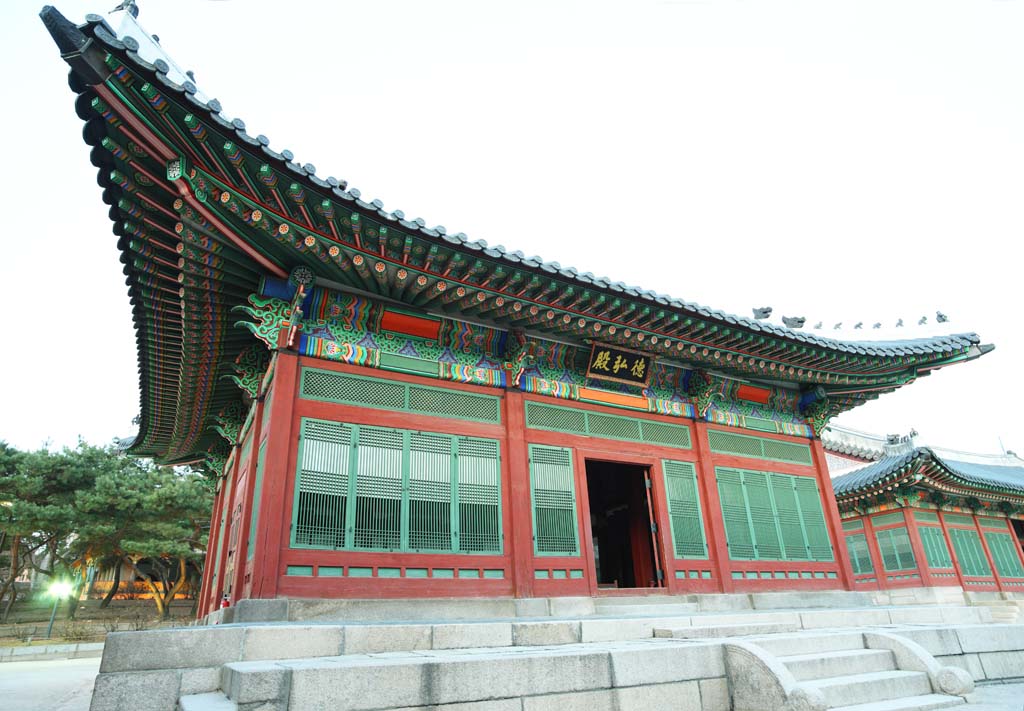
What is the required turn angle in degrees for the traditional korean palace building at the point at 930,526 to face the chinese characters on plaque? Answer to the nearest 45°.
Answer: approximately 45° to its right

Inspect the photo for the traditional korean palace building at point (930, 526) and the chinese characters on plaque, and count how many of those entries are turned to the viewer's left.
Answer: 0

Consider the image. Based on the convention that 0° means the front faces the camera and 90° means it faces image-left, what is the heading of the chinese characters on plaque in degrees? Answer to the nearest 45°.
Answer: approximately 315°

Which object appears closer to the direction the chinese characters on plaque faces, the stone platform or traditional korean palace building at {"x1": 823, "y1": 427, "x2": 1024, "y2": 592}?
the stone platform

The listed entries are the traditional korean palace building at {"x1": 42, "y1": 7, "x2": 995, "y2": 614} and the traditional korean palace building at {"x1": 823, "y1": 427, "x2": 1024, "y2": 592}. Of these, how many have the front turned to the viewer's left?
0

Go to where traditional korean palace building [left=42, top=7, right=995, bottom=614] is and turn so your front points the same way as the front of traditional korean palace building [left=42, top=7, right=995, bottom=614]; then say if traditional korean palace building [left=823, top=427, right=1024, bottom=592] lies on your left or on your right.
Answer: on your left

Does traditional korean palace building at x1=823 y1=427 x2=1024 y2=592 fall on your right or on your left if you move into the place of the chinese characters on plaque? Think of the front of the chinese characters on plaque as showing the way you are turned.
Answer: on your left

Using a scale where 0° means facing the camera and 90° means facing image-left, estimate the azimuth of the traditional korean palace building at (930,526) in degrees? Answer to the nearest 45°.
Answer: approximately 315°

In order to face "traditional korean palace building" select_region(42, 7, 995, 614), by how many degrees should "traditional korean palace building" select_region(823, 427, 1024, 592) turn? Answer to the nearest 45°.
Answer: approximately 45° to its right

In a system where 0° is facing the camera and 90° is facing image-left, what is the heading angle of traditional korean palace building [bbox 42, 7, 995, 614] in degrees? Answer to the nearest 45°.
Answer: approximately 315°

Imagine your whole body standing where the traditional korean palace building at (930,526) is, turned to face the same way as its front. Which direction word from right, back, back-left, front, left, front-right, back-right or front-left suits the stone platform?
front-right
